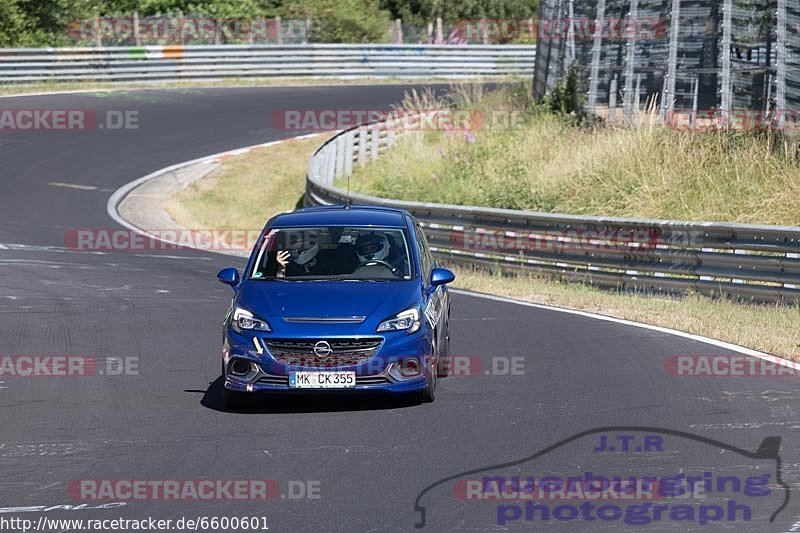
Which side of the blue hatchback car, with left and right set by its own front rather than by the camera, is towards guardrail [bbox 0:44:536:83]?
back

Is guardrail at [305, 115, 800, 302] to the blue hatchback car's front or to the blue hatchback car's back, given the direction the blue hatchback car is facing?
to the back

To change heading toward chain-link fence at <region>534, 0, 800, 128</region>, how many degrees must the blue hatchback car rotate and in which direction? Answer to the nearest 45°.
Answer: approximately 135° to its left

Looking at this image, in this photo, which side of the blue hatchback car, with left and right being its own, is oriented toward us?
front

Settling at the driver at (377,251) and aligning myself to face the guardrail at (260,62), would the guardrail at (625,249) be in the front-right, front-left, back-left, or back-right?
front-right
